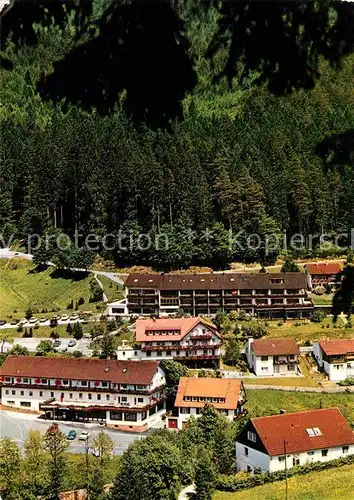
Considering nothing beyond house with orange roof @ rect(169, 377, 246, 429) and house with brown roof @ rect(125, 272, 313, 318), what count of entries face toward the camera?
2

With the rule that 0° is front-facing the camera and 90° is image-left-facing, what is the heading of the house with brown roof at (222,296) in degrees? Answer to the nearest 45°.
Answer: approximately 0°

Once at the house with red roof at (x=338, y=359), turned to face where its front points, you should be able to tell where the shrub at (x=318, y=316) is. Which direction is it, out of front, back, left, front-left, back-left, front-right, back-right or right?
back

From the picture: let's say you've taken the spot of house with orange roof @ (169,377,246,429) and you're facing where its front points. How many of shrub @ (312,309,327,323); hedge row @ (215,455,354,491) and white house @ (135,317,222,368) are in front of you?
1

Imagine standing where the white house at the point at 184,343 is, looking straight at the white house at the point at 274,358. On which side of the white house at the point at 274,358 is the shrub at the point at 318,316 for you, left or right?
left

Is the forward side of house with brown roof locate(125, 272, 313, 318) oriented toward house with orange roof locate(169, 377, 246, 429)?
yes

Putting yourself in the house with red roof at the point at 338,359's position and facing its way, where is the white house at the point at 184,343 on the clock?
The white house is roughly at 3 o'clock from the house with red roof.

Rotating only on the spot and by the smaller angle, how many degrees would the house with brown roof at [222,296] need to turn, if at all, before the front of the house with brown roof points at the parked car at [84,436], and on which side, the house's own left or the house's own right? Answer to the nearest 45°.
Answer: approximately 45° to the house's own right

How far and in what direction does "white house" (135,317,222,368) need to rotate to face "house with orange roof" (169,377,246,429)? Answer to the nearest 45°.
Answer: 0° — it already faces it

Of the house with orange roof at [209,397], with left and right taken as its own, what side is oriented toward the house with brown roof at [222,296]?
back

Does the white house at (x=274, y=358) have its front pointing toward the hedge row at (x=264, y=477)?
yes

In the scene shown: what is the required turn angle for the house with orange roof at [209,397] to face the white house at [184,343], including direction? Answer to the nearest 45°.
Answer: approximately 180°

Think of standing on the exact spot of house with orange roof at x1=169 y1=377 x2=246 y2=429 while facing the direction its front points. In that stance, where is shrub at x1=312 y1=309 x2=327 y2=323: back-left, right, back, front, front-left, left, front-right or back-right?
back-left
